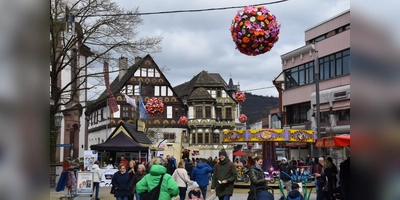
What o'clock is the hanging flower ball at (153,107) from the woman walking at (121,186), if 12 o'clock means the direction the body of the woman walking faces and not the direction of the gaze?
The hanging flower ball is roughly at 6 o'clock from the woman walking.

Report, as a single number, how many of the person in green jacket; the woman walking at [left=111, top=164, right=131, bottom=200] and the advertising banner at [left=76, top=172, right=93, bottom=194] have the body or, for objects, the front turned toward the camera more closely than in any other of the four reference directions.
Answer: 2

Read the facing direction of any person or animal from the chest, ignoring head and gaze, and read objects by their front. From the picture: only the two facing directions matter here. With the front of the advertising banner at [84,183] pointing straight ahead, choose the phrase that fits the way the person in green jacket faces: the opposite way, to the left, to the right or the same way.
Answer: the opposite way

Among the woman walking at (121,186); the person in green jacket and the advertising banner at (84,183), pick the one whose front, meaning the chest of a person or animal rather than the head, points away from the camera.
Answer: the person in green jacket

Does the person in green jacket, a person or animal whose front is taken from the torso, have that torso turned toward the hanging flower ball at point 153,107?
yes

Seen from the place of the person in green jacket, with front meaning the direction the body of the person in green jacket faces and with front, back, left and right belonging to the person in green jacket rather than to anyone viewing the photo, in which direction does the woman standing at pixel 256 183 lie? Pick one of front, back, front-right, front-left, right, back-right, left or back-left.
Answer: front-right

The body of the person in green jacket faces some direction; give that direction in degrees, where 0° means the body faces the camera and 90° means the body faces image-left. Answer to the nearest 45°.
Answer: approximately 180°

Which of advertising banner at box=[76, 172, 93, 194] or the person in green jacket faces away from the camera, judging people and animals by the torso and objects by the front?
the person in green jacket

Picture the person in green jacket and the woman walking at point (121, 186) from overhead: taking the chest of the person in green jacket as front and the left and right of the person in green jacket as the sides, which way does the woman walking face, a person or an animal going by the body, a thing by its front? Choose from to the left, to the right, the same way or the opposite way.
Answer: the opposite way

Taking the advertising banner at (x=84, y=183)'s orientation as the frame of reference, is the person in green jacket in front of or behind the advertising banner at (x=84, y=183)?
in front

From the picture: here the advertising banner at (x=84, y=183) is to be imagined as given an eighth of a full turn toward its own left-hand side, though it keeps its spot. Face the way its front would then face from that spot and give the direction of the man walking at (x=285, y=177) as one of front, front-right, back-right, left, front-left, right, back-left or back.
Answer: front-left
